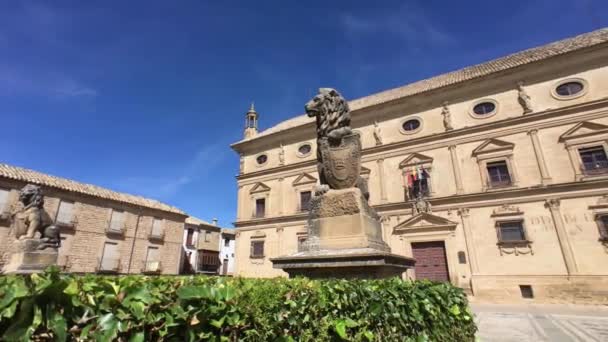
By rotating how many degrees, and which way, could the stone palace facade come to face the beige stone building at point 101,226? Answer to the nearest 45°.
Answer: approximately 45° to its right

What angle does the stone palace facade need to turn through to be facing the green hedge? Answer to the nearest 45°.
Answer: approximately 45° to its left

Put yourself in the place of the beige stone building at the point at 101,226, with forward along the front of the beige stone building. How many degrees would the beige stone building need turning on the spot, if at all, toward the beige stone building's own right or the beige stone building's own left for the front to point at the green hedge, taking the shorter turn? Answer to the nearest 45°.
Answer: approximately 45° to the beige stone building's own right

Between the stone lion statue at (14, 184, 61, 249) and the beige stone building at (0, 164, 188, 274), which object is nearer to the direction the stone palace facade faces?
the stone lion statue

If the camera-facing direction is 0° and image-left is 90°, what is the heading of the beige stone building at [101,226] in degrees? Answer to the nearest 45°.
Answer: approximately 315°
